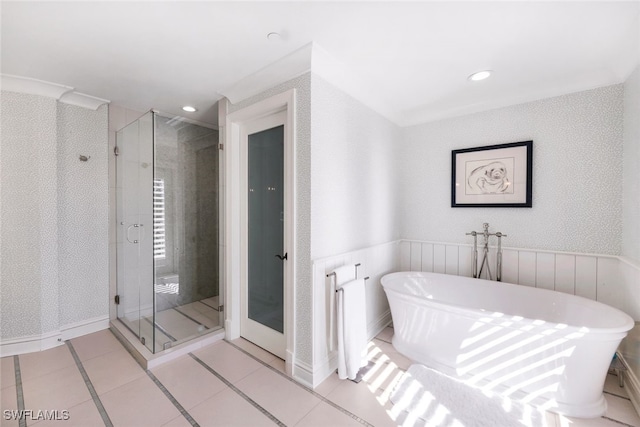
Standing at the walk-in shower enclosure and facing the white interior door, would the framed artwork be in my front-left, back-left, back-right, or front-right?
front-left

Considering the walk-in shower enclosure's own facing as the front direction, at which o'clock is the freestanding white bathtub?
The freestanding white bathtub is roughly at 9 o'clock from the walk-in shower enclosure.

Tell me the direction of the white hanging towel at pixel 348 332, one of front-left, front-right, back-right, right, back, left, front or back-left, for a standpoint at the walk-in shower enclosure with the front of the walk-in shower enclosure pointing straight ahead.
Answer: left

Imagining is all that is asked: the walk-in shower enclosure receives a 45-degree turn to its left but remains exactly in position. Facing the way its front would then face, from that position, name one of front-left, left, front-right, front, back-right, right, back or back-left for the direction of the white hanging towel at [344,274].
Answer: front-left

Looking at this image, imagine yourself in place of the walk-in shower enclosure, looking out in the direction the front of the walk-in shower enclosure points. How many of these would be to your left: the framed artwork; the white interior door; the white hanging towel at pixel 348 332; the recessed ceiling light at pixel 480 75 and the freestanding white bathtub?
5

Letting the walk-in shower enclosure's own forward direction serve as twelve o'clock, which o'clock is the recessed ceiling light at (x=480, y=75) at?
The recessed ceiling light is roughly at 9 o'clock from the walk-in shower enclosure.

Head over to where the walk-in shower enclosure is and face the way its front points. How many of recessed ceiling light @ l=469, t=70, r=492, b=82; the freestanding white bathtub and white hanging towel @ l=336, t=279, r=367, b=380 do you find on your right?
0

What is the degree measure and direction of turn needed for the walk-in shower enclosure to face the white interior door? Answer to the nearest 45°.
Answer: approximately 90° to its left

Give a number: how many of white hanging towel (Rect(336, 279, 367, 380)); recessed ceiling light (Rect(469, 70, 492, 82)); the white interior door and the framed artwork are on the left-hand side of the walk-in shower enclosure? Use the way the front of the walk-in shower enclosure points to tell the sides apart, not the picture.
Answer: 4

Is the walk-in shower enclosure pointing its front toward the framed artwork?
no
